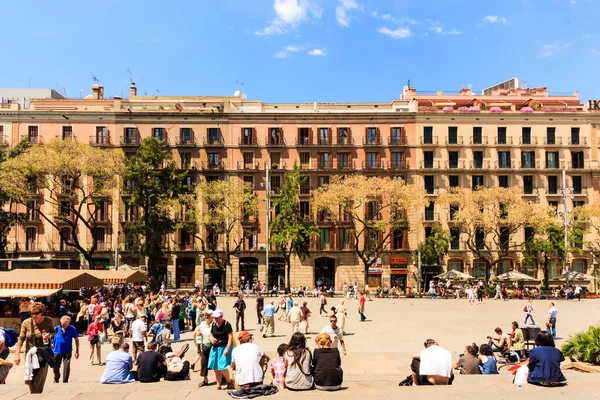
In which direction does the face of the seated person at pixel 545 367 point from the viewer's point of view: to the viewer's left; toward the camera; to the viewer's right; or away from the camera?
away from the camera

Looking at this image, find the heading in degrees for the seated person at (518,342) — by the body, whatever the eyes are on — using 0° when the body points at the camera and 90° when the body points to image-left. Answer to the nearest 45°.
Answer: approximately 90°

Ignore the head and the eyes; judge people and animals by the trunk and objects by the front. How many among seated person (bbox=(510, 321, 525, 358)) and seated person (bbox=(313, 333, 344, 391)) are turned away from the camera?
1

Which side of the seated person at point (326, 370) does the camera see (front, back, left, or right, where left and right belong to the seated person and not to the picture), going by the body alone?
back

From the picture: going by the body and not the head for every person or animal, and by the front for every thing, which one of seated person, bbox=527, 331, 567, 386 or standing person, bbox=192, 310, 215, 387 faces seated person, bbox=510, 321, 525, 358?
seated person, bbox=527, 331, 567, 386

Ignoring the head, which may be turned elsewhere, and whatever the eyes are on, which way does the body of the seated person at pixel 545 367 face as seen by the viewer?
away from the camera

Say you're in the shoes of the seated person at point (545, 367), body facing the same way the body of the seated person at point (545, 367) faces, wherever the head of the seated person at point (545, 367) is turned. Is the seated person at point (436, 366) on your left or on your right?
on your left

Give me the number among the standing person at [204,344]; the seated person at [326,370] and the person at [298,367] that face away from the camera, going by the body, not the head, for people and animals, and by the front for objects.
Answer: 2

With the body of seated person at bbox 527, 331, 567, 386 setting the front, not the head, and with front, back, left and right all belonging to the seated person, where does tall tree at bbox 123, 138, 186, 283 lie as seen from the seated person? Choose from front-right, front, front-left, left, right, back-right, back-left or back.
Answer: front-left

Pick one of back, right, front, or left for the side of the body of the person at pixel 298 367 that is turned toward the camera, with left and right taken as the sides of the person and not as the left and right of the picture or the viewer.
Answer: back

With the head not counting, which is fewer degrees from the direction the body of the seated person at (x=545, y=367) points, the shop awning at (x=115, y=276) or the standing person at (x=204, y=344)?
the shop awning

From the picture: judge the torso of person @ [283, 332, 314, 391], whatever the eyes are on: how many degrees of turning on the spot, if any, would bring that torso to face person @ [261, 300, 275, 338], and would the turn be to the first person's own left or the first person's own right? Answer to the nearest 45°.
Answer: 0° — they already face them

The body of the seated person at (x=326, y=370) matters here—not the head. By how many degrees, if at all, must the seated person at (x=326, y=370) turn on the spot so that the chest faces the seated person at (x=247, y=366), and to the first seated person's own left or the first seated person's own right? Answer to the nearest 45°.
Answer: approximately 90° to the first seated person's own left

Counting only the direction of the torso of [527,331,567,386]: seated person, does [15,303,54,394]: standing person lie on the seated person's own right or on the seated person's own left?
on the seated person's own left
